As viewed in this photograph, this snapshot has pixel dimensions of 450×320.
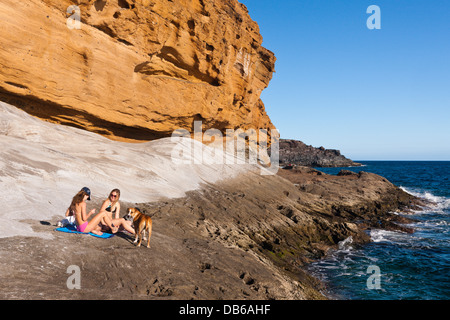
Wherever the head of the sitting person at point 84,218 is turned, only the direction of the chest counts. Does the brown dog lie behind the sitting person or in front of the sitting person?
in front

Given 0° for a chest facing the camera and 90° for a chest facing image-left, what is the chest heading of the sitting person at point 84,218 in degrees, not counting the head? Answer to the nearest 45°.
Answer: approximately 270°
